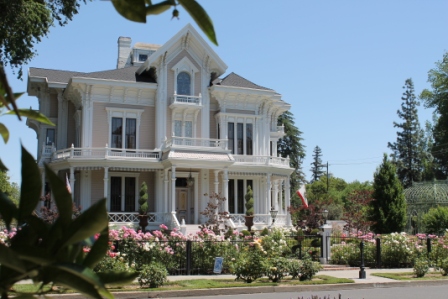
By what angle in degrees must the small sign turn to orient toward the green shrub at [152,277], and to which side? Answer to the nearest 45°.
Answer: approximately 45° to its right

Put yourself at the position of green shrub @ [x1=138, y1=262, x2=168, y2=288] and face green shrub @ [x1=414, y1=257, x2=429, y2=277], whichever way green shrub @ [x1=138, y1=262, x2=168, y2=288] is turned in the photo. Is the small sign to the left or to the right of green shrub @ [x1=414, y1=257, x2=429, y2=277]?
left

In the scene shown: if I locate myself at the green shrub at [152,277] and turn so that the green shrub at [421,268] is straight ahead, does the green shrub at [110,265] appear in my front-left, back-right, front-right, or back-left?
back-left

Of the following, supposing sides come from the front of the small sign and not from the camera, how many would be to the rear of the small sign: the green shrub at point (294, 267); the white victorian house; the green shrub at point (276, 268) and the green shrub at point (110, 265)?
1

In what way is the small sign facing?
toward the camera

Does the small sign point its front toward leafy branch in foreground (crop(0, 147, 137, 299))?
yes

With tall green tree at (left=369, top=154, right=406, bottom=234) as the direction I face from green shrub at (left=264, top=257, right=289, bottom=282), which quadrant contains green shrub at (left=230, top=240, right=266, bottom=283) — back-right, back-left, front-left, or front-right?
back-left

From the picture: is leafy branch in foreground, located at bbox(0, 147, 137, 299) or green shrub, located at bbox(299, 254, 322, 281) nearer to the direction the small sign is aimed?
the leafy branch in foreground

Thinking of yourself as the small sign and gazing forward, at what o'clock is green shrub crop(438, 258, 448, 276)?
The green shrub is roughly at 9 o'clock from the small sign.

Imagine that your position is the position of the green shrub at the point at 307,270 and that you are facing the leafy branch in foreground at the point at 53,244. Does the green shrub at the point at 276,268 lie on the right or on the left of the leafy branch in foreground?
right

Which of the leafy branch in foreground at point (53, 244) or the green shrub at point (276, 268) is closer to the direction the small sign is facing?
the leafy branch in foreground

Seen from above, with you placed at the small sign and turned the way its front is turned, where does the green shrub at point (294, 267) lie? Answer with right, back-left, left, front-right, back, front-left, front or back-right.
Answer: front-left

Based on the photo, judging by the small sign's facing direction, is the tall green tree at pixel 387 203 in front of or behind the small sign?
behind

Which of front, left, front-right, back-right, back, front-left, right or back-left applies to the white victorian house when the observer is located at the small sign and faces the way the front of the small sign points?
back

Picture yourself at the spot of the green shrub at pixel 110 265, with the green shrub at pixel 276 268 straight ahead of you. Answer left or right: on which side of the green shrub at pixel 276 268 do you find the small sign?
left

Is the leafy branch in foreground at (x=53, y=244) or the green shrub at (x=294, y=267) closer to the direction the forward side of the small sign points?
the leafy branch in foreground
